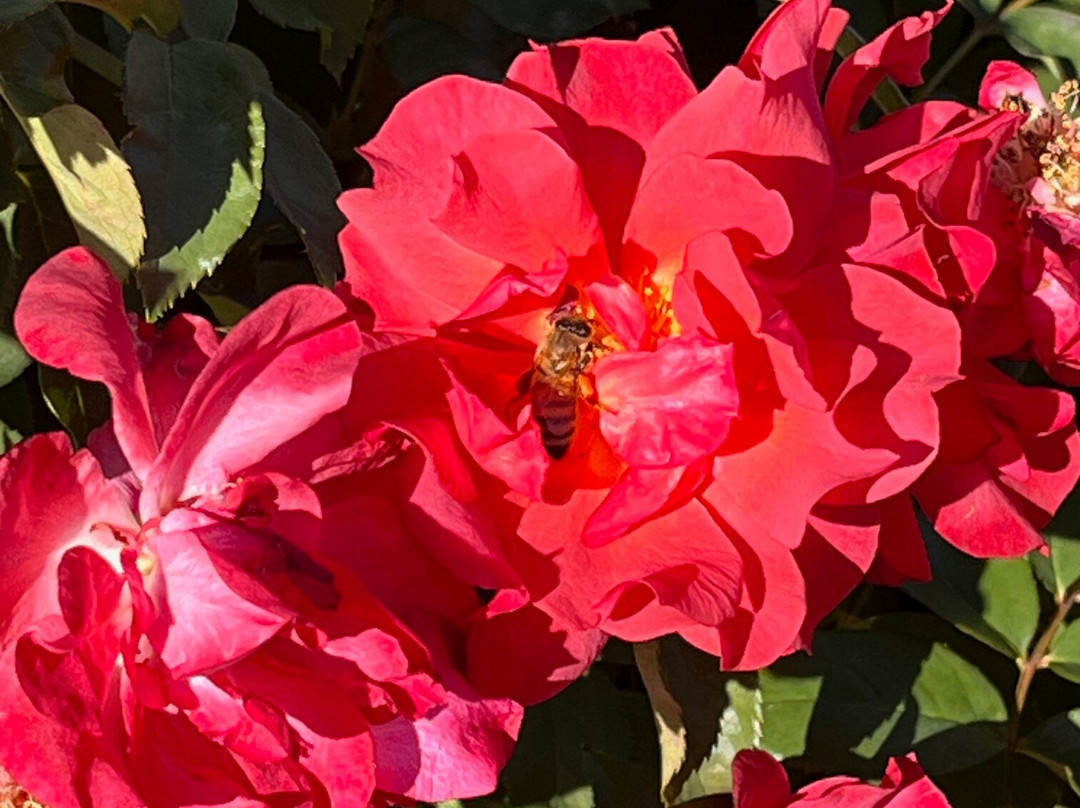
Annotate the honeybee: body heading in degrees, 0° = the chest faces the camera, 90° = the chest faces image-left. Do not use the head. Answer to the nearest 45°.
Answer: approximately 180°
